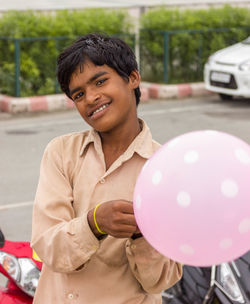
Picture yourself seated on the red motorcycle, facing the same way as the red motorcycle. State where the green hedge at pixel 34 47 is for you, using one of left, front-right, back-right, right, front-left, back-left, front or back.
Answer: back-left

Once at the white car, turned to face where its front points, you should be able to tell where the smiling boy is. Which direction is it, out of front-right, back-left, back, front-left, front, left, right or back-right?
front-left

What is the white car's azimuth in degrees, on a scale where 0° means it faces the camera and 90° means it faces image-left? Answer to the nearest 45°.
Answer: approximately 45°

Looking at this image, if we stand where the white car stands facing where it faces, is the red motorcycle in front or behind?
in front

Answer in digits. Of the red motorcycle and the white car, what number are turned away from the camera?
0

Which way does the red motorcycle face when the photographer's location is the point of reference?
facing the viewer and to the right of the viewer

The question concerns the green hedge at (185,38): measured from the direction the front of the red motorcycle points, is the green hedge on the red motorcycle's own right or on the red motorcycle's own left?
on the red motorcycle's own left

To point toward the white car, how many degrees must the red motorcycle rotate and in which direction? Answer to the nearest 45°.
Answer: approximately 90° to its left
